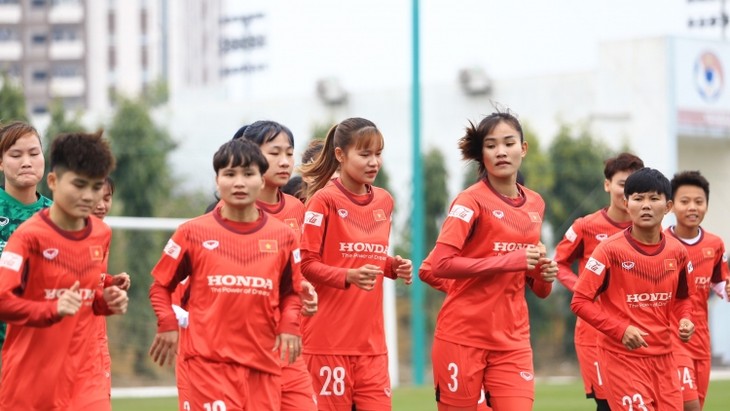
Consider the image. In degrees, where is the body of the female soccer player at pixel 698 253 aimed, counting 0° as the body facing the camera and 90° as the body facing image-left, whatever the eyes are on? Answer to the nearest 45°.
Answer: approximately 0°

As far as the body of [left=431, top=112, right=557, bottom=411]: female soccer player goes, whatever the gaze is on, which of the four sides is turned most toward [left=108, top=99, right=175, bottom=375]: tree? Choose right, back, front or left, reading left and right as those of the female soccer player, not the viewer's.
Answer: back

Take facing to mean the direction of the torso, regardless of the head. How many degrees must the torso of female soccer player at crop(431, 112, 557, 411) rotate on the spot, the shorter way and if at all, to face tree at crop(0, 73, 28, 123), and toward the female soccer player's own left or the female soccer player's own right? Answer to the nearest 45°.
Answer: approximately 180°

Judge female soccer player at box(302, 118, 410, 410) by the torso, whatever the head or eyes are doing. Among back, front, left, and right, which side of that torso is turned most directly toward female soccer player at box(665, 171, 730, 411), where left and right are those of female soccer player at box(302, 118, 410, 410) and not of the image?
left

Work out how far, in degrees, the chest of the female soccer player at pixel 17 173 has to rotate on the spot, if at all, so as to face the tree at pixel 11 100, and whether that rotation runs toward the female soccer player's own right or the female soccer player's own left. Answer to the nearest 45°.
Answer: approximately 135° to the female soccer player's own left

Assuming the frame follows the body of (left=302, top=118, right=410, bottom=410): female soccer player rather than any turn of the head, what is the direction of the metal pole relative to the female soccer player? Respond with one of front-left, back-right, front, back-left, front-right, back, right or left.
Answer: back-left

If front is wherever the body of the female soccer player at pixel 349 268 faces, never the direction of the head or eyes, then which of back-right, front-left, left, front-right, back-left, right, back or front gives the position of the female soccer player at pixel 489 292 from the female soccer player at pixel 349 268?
front-left

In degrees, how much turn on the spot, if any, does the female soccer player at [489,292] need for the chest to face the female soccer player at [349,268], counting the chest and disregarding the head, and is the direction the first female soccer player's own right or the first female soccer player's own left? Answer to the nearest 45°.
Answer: approximately 135° to the first female soccer player's own right
